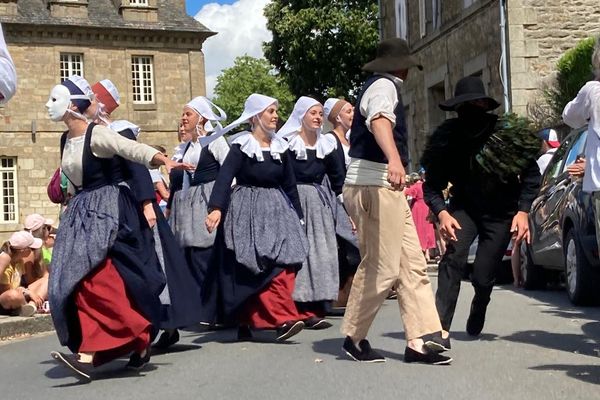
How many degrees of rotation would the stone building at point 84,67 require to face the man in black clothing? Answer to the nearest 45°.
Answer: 0° — it already faces them

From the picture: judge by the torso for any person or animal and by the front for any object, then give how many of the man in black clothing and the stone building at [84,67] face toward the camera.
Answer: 2

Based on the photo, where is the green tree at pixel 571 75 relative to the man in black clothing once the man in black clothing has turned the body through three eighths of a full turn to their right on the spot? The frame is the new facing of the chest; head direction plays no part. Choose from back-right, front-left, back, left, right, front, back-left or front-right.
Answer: front-right

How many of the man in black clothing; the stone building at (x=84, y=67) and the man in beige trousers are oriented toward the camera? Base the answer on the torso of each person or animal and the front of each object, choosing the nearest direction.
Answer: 2

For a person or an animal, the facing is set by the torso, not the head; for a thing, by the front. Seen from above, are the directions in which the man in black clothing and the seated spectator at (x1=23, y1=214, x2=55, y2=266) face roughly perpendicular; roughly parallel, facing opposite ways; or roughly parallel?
roughly perpendicular

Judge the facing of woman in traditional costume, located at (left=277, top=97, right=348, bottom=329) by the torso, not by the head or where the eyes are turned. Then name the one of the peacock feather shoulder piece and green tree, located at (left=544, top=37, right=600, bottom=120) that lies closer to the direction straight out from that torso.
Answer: the peacock feather shoulder piece
